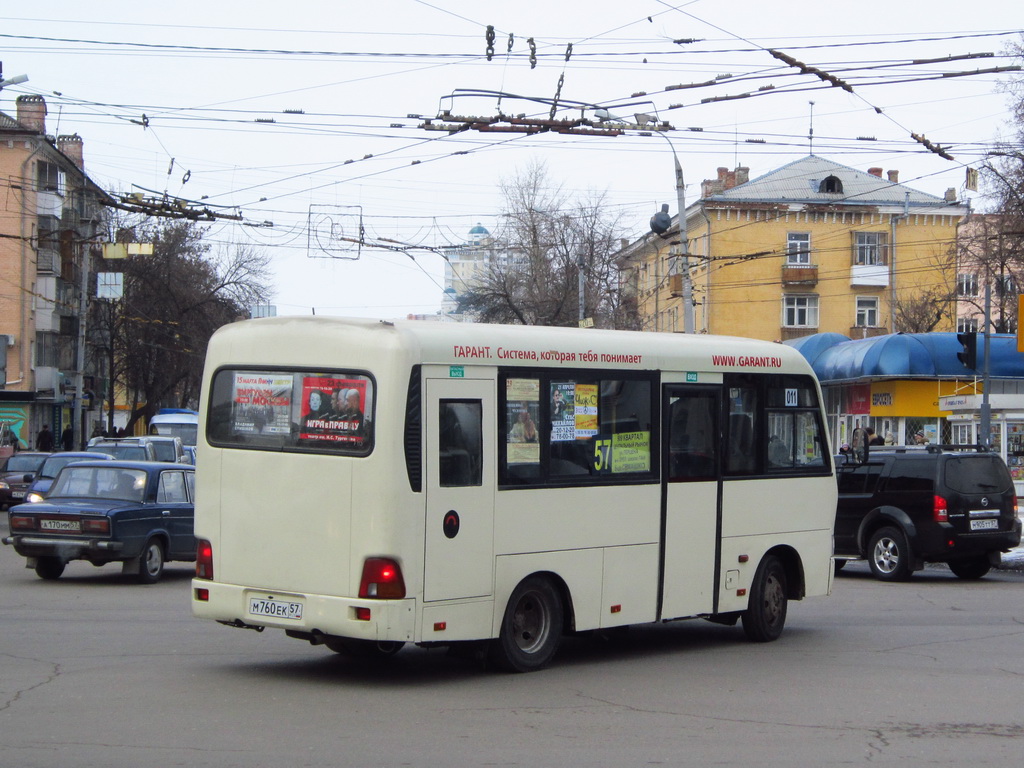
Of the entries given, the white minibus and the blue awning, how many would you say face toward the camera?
1

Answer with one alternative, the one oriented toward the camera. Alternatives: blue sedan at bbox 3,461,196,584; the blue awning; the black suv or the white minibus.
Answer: the blue awning

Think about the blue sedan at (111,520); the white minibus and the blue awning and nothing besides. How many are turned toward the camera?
1

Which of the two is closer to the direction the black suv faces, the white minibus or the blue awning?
the blue awning

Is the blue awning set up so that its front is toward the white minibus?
yes

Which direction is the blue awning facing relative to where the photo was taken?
toward the camera

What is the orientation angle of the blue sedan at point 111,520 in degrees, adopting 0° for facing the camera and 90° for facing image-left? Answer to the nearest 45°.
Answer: approximately 225°

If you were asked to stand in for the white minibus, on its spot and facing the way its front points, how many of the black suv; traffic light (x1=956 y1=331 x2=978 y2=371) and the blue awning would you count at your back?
0

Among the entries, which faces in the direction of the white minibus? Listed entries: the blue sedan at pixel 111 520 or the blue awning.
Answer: the blue awning

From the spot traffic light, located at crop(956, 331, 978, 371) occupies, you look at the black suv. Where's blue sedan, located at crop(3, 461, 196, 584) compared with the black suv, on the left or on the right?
right

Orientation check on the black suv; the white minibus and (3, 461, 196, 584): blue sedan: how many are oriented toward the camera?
0

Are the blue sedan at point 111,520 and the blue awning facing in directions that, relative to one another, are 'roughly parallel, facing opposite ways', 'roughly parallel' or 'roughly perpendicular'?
roughly parallel, facing opposite ways

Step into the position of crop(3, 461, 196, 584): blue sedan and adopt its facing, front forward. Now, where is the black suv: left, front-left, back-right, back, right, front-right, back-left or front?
front-right

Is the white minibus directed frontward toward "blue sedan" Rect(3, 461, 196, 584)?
no

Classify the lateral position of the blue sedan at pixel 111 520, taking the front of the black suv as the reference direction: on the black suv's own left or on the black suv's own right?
on the black suv's own left
